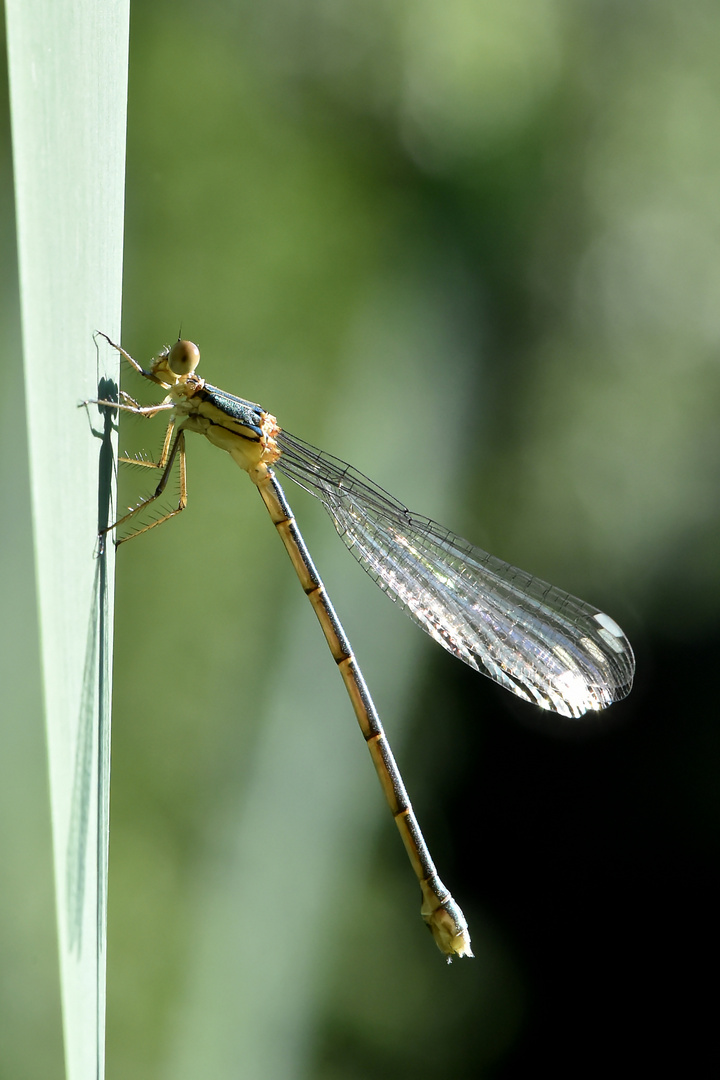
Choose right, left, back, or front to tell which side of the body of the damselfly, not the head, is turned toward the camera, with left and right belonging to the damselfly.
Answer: left
